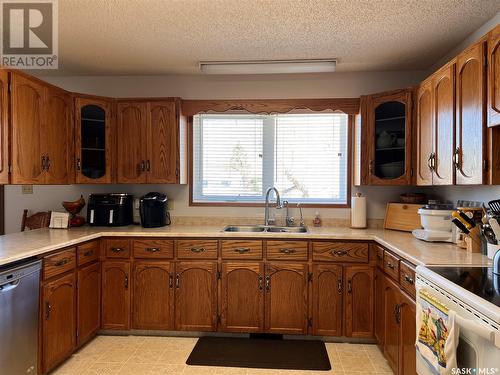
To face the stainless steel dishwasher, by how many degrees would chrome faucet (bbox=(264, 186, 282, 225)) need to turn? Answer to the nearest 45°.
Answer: approximately 90° to its right

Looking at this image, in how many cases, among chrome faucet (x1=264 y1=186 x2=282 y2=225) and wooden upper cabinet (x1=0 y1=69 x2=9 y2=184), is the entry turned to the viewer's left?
0

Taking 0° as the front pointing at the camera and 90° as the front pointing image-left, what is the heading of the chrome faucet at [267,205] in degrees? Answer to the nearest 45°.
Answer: approximately 315°

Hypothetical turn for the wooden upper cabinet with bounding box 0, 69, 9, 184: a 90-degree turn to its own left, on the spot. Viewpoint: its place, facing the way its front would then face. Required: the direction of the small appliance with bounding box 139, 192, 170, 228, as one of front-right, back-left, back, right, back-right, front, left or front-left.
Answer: front-right

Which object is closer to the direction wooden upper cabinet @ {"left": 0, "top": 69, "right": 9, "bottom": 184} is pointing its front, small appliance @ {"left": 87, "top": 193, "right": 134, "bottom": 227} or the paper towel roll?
the paper towel roll

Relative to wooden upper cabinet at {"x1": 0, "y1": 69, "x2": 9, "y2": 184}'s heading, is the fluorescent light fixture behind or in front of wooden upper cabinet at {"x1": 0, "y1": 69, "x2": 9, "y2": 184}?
in front

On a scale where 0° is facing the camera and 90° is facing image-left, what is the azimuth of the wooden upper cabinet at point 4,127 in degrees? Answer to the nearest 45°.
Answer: approximately 315°
